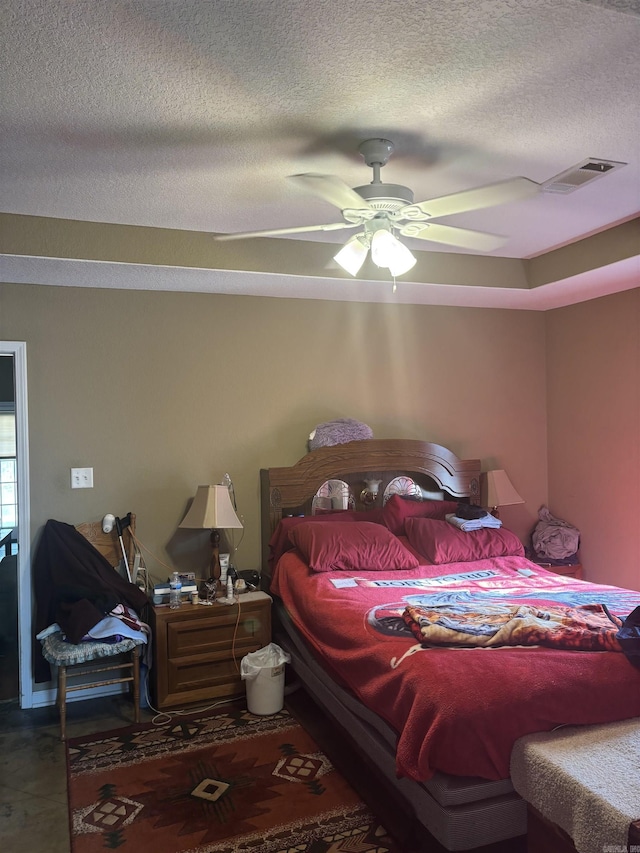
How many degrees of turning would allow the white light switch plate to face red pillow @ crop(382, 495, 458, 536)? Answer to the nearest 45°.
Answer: approximately 90° to its left

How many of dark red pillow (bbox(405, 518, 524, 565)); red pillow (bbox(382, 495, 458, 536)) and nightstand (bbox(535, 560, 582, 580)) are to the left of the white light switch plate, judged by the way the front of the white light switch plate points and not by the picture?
3

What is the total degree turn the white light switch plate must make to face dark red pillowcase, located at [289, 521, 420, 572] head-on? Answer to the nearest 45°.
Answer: approximately 90° to its left

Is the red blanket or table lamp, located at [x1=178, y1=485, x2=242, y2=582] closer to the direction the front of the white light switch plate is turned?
the red blanket

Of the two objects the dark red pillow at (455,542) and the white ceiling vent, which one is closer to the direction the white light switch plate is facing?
the white ceiling vent

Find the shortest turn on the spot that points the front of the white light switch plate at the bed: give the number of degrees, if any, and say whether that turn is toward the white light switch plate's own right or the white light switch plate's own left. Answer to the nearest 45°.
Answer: approximately 45° to the white light switch plate's own left

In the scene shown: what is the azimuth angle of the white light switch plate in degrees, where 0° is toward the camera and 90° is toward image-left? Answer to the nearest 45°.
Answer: approximately 0°

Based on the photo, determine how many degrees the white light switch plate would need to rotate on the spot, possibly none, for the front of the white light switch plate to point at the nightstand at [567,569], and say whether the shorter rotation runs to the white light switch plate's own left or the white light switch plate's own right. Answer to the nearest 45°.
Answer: approximately 90° to the white light switch plate's own left

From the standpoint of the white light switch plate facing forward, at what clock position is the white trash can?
The white trash can is roughly at 10 o'clock from the white light switch plate.

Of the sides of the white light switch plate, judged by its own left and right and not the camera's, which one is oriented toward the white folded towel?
left

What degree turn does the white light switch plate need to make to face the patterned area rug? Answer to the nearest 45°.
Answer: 0° — it already faces it
